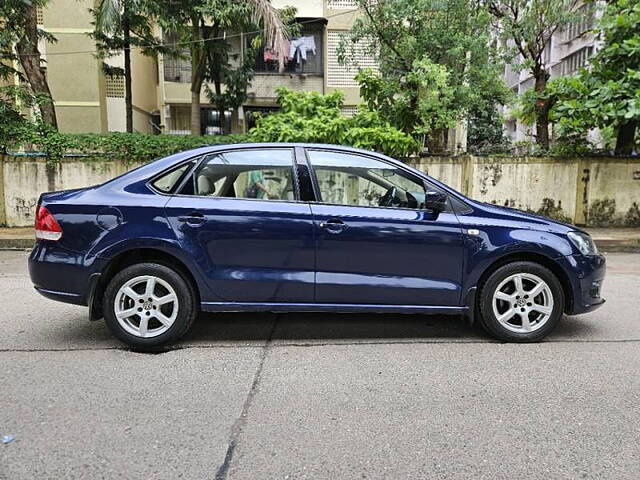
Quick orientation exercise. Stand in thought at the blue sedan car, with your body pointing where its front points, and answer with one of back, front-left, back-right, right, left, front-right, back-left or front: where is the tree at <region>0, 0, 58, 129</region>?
back-left

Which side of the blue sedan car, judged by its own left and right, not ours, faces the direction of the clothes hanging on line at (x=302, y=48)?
left

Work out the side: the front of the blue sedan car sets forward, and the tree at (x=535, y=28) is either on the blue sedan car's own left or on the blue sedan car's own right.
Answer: on the blue sedan car's own left

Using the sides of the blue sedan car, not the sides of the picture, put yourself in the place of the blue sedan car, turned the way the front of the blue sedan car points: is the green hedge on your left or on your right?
on your left

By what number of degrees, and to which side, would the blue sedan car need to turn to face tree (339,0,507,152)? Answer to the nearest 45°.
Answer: approximately 90° to its left

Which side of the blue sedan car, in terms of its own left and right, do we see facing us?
right

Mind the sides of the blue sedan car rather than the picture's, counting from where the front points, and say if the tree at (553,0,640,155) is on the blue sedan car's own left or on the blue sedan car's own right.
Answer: on the blue sedan car's own left
